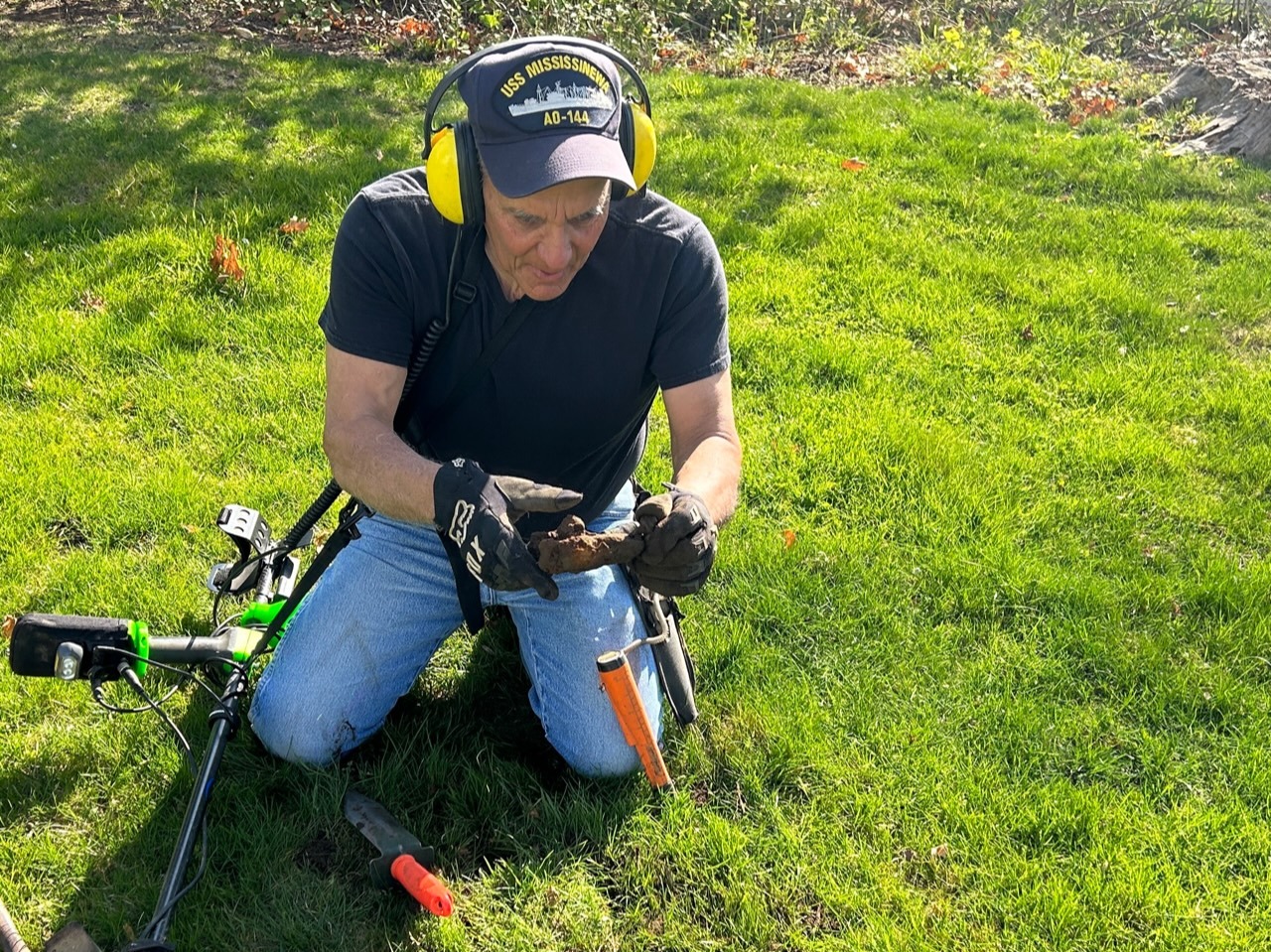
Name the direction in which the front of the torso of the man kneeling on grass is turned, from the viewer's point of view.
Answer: toward the camera

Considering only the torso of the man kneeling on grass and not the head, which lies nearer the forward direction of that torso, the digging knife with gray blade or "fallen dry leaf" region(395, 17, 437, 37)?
the digging knife with gray blade

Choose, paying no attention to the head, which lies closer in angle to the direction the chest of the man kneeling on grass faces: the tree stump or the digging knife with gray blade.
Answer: the digging knife with gray blade

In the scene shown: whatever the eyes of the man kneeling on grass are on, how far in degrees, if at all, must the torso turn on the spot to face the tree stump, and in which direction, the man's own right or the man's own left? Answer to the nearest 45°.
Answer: approximately 135° to the man's own left

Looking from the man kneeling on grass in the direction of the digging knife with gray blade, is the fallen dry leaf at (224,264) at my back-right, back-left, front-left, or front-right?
back-right

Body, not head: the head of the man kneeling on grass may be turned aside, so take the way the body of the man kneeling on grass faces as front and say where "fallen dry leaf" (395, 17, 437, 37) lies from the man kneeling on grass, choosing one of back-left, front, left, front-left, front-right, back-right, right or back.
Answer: back
